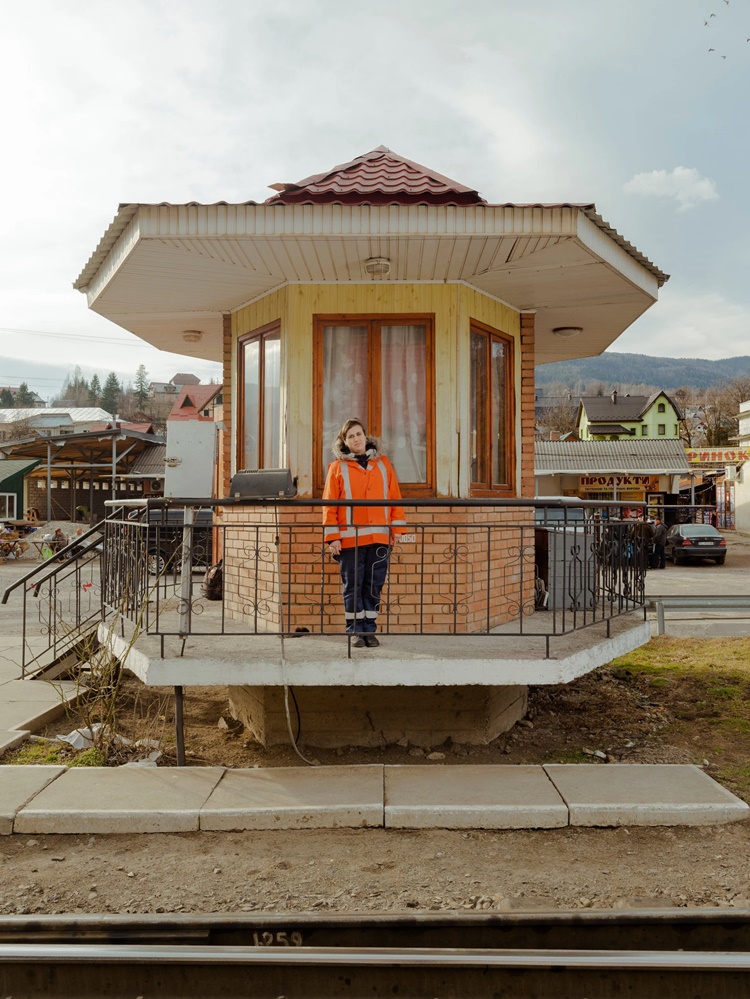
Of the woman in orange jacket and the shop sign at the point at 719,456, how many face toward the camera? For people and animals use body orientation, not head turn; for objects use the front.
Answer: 2

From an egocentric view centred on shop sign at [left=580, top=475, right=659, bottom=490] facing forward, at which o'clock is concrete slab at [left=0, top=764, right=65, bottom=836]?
The concrete slab is roughly at 12 o'clock from the shop sign.

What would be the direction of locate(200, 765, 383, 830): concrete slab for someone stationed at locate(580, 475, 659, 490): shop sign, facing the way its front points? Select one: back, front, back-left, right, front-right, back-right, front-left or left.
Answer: front

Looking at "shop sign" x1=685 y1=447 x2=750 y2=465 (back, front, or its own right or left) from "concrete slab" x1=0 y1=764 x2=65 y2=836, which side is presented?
front

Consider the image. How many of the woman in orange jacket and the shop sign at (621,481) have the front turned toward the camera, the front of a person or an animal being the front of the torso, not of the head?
2

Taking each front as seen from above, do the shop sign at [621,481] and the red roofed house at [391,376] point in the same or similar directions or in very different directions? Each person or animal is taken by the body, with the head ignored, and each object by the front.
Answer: same or similar directions

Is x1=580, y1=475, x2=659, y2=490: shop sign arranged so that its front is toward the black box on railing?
yes

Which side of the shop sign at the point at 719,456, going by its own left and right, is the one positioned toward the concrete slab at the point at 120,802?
front

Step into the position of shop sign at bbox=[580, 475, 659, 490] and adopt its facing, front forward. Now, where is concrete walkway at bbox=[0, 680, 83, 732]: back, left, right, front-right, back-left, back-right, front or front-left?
front

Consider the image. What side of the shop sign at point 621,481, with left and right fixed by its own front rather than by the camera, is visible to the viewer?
front

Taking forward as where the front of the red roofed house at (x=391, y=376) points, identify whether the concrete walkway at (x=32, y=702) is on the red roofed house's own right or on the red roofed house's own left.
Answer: on the red roofed house's own right

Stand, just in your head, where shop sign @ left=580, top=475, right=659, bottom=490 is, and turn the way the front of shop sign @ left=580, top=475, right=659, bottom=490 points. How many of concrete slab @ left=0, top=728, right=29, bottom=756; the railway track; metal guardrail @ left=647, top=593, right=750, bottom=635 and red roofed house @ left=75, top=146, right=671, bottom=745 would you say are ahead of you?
4

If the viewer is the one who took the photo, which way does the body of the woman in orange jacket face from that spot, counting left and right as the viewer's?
facing the viewer

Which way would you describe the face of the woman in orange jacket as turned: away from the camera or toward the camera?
toward the camera
